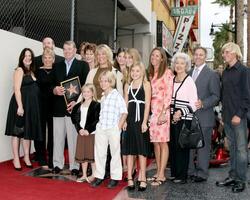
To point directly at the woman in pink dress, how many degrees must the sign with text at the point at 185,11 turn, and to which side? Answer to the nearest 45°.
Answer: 0° — it already faces them

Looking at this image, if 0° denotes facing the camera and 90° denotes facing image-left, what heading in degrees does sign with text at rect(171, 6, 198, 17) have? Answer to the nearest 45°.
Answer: approximately 0°

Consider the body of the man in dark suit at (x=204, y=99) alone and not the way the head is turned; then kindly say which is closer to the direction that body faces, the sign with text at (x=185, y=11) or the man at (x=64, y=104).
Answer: the man

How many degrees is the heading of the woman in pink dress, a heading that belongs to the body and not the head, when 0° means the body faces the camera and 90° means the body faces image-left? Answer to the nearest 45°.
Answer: approximately 45°

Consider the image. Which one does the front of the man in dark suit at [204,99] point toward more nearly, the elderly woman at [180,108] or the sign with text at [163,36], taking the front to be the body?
the elderly woman

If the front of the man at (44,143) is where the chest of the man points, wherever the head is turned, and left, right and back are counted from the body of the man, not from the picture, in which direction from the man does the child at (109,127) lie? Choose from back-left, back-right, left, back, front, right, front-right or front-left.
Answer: front-left

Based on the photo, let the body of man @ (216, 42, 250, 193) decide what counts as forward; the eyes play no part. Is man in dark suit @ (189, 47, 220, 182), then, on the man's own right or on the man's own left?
on the man's own right

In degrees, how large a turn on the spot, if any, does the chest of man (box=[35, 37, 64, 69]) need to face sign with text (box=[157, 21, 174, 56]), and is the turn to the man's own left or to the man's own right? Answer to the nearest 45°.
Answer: approximately 135° to the man's own left
